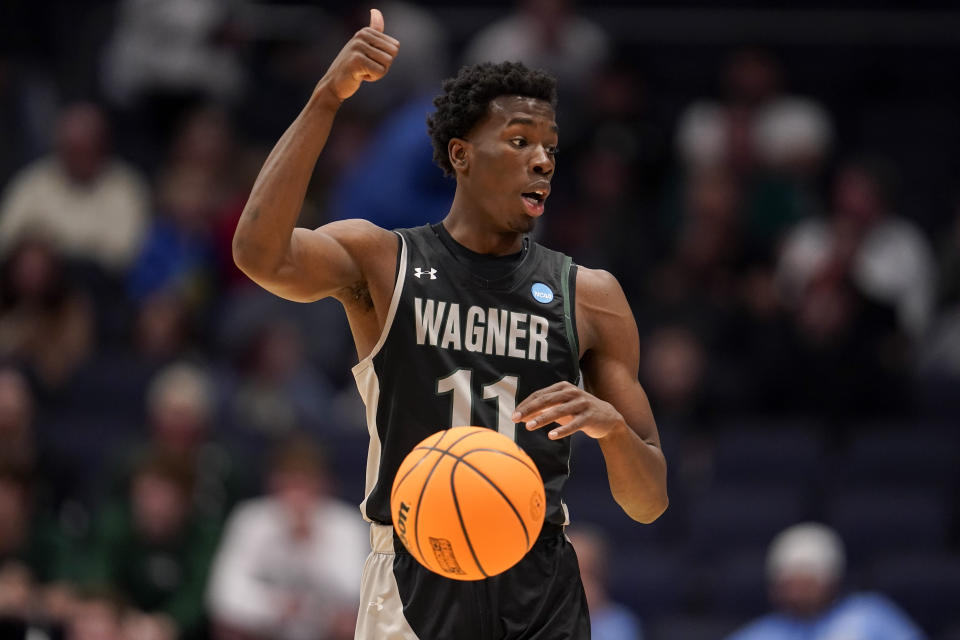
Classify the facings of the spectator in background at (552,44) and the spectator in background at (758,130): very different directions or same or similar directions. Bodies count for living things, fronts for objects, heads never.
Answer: same or similar directions

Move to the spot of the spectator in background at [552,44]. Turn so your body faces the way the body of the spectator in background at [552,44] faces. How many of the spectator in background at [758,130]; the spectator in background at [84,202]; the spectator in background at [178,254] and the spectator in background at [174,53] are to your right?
3

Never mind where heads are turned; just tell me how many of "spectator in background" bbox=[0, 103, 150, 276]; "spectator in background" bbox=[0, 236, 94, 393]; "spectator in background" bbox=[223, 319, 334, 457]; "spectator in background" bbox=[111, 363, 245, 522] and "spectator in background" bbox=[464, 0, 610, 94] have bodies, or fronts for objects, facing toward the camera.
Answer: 5

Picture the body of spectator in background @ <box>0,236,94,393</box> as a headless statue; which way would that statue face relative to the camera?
toward the camera

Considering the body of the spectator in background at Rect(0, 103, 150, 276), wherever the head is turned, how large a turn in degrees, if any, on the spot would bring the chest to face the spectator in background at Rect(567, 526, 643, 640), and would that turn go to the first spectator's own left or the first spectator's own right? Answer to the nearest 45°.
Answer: approximately 45° to the first spectator's own left

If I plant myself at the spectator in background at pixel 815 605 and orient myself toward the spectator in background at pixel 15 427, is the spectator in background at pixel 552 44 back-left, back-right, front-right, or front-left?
front-right

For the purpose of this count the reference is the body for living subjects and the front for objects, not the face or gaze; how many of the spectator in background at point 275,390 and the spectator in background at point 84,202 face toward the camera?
2

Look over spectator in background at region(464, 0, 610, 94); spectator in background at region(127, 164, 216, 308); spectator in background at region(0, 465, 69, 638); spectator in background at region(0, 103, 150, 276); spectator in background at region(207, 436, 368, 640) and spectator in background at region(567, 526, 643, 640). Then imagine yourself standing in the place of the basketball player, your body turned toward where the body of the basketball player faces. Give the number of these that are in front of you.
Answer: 0

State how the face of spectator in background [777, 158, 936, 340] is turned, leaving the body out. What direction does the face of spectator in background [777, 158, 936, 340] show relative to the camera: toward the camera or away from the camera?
toward the camera

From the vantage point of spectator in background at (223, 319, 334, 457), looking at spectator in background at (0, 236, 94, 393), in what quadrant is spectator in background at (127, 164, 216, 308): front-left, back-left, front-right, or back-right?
front-right

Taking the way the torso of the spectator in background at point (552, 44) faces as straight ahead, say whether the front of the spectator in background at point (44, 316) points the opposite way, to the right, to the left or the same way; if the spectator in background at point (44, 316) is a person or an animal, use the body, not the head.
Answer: the same way

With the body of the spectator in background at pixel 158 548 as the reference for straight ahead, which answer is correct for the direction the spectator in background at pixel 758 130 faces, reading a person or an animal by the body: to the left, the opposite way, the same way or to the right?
the same way

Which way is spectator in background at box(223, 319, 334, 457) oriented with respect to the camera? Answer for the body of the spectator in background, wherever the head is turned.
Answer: toward the camera

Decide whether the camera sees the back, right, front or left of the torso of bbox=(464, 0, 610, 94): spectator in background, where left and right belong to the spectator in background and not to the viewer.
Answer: front

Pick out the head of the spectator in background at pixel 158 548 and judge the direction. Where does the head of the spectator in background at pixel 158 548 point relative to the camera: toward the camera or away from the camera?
toward the camera

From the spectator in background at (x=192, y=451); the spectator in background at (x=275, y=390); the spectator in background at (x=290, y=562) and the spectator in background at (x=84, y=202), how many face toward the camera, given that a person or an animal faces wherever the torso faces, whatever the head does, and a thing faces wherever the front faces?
4

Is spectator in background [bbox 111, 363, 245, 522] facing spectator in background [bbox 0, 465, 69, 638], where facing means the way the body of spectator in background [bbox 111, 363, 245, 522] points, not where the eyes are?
no
